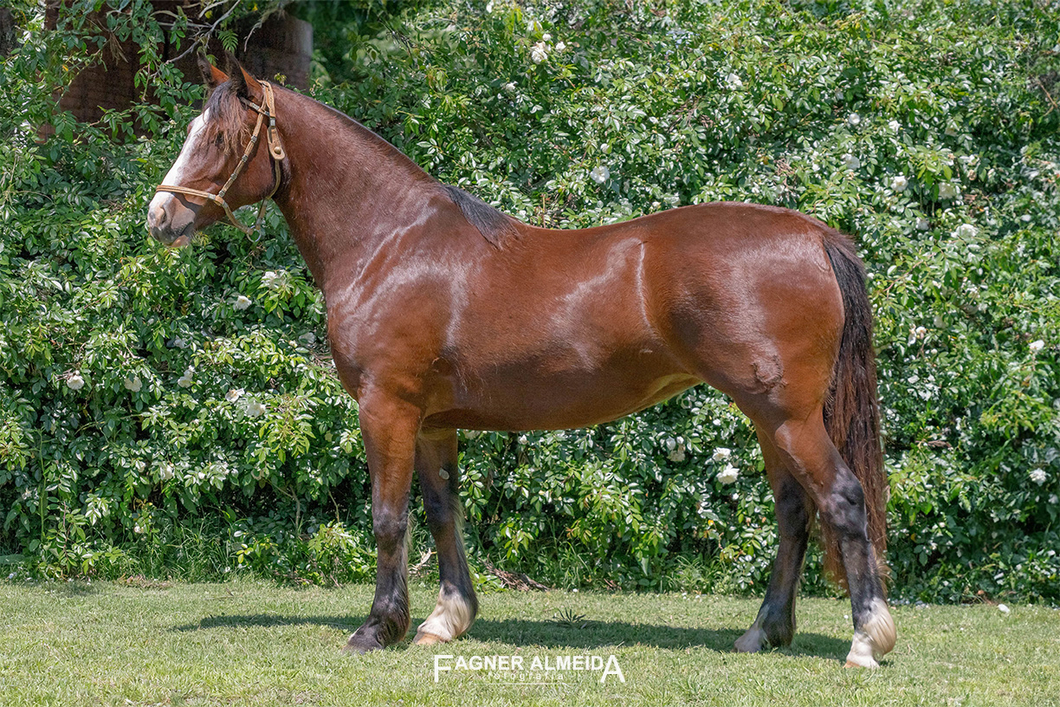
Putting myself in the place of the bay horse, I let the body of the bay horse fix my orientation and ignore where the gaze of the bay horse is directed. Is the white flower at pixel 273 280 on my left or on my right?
on my right

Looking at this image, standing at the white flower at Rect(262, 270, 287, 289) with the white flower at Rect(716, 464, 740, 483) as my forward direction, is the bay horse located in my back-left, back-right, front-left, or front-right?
front-right

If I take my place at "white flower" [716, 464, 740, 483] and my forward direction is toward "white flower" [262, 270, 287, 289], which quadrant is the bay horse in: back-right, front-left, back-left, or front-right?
front-left

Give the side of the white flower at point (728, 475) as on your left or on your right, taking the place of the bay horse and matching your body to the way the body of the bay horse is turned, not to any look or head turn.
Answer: on your right

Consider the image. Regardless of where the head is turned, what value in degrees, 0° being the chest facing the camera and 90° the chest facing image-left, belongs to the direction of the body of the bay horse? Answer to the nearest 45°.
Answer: approximately 90°
